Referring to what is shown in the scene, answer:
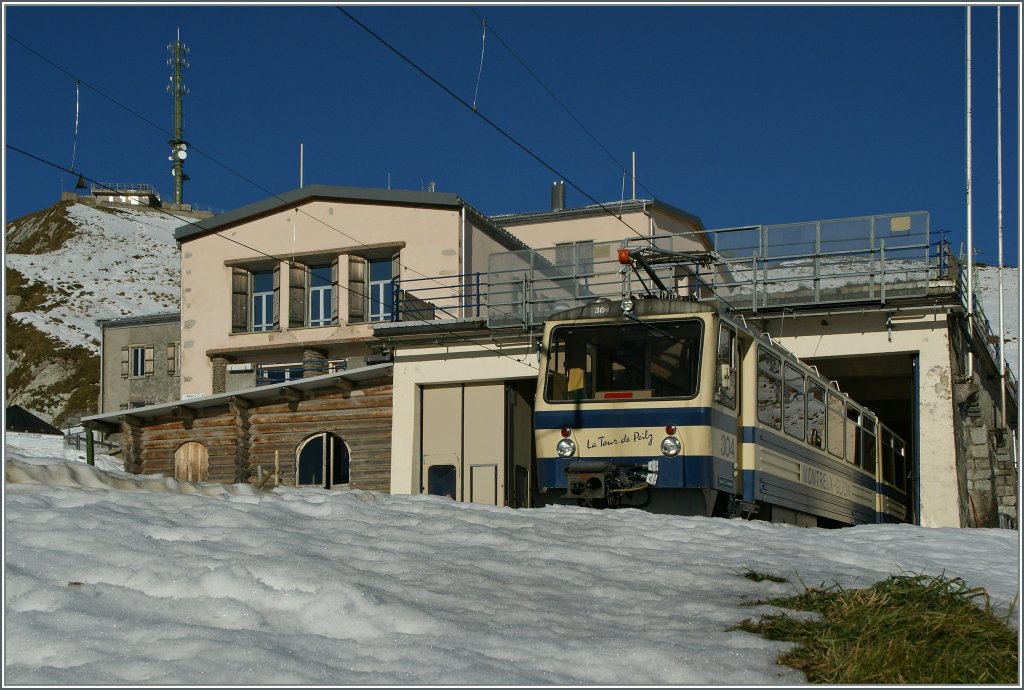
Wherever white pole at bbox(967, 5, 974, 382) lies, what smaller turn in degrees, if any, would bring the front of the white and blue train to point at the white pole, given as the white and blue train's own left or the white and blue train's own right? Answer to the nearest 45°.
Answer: approximately 180°
